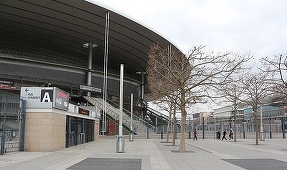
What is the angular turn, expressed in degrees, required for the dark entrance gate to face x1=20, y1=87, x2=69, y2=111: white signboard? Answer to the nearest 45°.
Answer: approximately 45° to its right

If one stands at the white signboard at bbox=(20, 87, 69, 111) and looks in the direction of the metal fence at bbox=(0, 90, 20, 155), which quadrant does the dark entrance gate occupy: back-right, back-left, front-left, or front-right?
back-right

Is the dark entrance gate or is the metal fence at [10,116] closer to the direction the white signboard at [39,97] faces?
the metal fence

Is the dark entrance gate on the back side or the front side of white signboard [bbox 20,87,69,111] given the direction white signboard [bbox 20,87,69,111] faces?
on the back side

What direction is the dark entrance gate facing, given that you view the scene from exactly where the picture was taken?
facing the viewer and to the right of the viewer

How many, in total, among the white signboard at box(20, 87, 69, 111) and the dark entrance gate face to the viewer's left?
0

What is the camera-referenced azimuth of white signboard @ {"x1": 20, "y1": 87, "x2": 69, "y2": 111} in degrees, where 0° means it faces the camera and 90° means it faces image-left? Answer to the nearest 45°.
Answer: approximately 0°

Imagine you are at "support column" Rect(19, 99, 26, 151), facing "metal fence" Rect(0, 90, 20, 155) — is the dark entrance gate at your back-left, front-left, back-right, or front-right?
back-right
